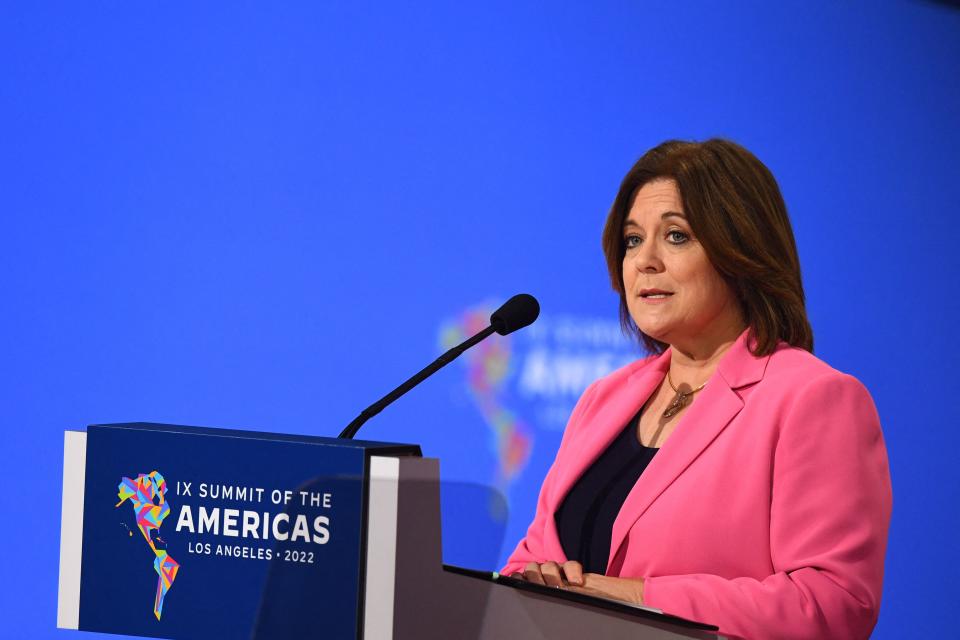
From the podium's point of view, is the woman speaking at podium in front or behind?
behind

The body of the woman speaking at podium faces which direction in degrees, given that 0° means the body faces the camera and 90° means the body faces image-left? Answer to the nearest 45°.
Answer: approximately 45°

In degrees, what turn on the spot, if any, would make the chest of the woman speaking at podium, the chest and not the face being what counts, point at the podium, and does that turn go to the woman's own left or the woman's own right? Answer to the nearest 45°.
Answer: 0° — they already face it

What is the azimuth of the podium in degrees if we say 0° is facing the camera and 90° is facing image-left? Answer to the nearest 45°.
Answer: approximately 45°

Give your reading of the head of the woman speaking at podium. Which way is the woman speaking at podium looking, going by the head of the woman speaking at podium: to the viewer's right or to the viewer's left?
to the viewer's left
